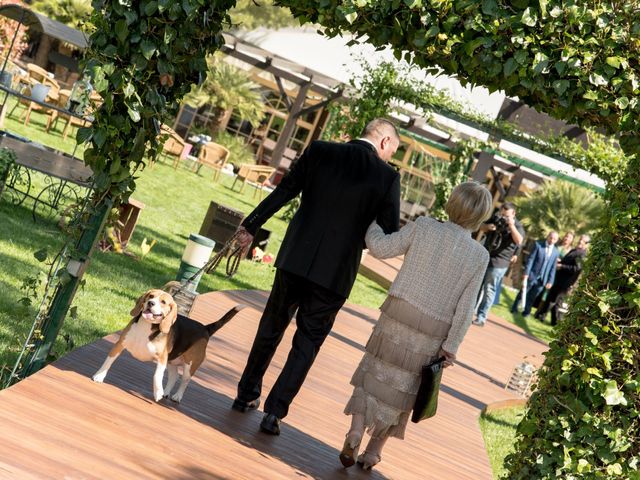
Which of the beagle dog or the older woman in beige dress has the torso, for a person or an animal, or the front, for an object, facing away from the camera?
the older woman in beige dress

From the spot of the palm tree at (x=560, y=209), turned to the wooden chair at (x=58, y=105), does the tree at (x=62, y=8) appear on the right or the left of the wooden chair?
right

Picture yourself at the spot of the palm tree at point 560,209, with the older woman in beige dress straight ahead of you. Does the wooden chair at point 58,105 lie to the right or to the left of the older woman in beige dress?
right

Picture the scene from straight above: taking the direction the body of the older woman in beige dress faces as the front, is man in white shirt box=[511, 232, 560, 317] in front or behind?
in front

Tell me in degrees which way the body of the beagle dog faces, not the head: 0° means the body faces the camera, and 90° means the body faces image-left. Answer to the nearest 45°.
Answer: approximately 45°

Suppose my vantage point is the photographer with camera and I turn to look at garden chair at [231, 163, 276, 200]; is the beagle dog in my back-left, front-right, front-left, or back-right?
back-left

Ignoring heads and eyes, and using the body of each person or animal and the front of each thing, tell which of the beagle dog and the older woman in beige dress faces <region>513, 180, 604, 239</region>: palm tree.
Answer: the older woman in beige dress

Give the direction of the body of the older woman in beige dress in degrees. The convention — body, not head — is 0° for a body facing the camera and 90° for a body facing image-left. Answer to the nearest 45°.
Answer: approximately 180°

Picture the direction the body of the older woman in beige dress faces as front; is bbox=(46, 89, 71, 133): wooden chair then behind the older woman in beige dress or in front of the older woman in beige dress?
in front

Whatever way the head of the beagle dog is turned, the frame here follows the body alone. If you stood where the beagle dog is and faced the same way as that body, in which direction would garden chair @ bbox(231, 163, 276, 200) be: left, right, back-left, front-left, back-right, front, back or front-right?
back-right

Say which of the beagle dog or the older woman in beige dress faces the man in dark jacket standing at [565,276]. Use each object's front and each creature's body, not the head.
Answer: the older woman in beige dress

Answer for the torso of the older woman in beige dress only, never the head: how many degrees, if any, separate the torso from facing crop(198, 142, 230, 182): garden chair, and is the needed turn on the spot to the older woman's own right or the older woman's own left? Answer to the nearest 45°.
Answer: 0° — they already face it

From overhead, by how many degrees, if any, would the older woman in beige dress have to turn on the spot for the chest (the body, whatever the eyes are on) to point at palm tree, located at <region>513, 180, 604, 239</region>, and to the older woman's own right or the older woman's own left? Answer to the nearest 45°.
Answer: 0° — they already face it

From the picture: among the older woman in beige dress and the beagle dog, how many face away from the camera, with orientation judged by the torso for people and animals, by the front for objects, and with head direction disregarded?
1
